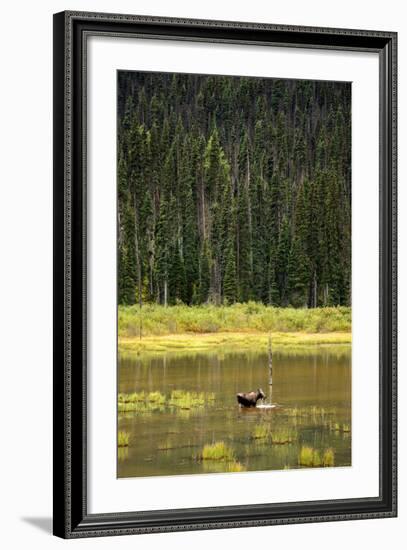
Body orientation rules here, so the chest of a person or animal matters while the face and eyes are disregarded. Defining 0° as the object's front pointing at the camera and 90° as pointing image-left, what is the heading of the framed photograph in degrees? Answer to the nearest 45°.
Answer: approximately 315°
